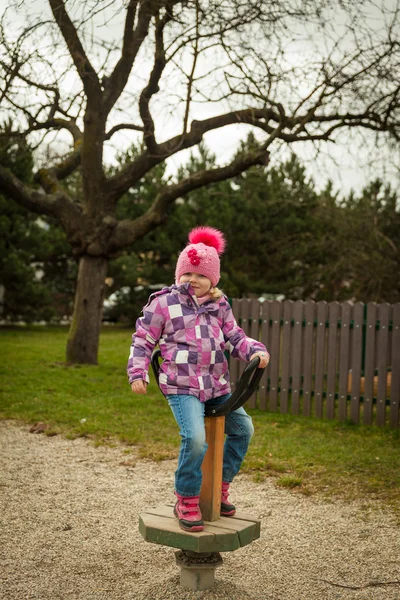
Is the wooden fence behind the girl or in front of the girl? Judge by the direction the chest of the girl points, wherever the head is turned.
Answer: behind

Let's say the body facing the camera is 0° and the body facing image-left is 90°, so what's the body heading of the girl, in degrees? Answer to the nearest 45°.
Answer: approximately 0°
